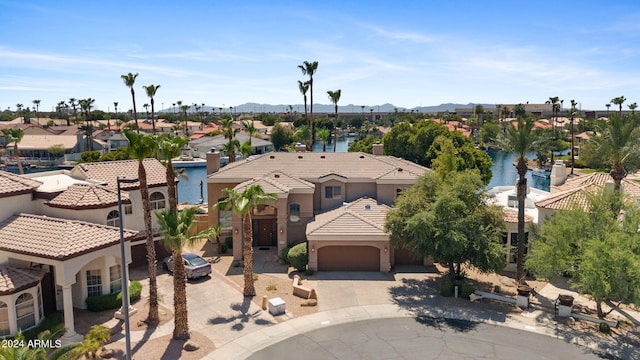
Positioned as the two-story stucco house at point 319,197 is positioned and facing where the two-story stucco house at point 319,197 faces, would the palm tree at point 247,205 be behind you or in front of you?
in front

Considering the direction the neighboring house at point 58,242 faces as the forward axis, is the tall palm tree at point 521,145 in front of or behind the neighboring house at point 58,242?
in front

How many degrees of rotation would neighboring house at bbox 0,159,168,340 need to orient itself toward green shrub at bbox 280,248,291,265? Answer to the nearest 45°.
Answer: approximately 45° to its left

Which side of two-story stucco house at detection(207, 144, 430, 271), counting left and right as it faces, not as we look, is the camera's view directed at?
front

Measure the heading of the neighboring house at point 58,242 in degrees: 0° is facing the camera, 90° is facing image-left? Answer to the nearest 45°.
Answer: approximately 315°

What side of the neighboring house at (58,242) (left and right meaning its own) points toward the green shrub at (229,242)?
left

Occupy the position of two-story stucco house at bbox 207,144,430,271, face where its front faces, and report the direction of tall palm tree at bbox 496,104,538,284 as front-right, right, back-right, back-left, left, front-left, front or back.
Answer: front-left

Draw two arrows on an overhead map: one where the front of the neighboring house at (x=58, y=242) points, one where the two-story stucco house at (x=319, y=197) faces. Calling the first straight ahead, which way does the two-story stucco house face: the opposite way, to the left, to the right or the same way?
to the right

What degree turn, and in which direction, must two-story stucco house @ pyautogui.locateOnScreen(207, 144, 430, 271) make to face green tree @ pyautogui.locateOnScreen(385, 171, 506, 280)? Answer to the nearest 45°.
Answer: approximately 45° to its left

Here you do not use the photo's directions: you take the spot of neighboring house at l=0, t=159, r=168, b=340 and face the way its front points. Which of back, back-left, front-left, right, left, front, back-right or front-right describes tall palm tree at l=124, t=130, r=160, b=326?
front

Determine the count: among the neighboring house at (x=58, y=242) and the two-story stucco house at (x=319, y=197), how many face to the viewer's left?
0
